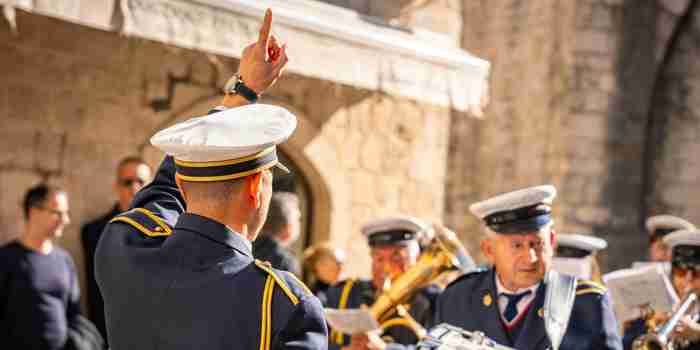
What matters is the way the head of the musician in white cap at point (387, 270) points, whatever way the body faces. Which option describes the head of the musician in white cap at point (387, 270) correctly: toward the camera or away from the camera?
toward the camera

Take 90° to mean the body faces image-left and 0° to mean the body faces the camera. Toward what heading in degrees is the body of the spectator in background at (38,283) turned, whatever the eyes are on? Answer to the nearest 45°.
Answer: approximately 315°

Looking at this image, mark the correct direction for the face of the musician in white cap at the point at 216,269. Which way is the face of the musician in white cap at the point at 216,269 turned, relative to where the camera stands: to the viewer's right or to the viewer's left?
to the viewer's right

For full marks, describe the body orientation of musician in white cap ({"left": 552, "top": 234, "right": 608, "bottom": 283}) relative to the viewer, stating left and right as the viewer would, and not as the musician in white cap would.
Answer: facing the viewer and to the left of the viewer

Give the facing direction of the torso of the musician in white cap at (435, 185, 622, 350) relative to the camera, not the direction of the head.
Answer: toward the camera

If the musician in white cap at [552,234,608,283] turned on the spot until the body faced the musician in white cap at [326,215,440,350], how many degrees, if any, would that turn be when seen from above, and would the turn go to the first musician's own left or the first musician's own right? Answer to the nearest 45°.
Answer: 0° — they already face them

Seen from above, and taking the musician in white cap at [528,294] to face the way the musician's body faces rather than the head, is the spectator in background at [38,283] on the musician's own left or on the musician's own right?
on the musician's own right

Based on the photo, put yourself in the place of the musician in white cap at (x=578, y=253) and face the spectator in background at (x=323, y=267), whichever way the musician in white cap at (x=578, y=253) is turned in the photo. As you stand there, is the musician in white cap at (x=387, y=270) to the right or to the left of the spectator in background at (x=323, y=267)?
left
